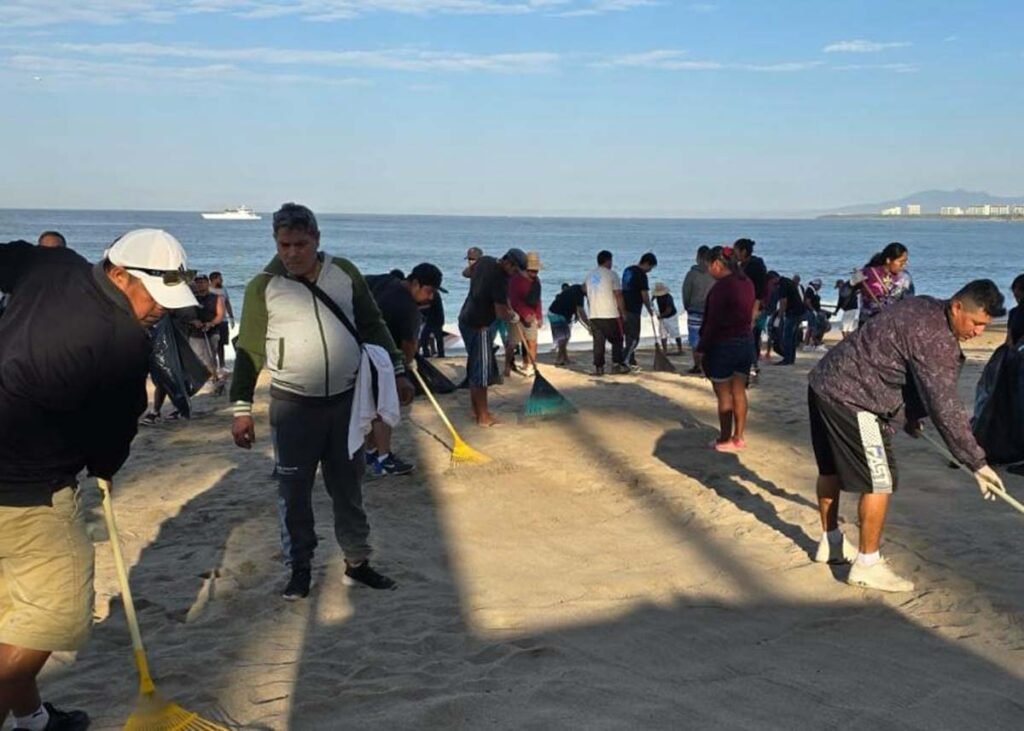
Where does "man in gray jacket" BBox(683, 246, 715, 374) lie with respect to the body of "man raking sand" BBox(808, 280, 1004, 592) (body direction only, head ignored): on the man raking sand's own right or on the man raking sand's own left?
on the man raking sand's own left

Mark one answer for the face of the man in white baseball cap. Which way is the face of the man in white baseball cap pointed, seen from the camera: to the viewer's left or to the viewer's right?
to the viewer's right

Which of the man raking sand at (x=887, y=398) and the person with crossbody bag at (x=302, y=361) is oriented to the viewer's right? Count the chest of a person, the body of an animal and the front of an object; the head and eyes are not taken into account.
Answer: the man raking sand

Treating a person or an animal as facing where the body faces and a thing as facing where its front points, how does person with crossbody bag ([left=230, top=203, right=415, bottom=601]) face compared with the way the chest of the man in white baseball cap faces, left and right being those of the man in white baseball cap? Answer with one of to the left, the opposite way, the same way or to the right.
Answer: to the right

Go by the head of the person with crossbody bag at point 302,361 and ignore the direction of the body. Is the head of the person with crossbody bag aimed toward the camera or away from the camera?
toward the camera

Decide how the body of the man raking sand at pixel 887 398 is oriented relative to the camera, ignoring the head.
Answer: to the viewer's right

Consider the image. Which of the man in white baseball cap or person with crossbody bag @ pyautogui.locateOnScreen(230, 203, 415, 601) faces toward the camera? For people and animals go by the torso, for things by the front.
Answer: the person with crossbody bag

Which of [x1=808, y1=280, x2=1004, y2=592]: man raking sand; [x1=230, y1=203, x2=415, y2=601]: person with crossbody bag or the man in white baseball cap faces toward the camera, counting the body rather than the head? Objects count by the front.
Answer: the person with crossbody bag

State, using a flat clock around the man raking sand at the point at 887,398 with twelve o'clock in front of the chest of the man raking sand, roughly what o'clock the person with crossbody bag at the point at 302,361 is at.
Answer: The person with crossbody bag is roughly at 5 o'clock from the man raking sand.

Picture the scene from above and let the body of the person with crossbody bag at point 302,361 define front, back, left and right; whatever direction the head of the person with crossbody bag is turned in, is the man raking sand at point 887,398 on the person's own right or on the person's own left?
on the person's own left

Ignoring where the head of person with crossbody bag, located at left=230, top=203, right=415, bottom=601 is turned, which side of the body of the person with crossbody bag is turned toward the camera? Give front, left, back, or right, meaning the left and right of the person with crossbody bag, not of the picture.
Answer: front

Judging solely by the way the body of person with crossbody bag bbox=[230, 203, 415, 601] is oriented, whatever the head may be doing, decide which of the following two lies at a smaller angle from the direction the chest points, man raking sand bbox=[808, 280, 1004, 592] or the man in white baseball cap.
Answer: the man in white baseball cap

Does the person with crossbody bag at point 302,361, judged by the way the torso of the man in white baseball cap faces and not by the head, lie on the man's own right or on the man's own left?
on the man's own left

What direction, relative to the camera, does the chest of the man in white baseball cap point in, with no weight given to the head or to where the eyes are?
to the viewer's right

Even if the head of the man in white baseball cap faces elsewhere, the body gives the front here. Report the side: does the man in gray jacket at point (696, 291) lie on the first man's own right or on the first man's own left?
on the first man's own left

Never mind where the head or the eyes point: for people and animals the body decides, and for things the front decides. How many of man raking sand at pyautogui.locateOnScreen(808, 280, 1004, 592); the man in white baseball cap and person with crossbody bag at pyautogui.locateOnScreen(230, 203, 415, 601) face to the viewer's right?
2
